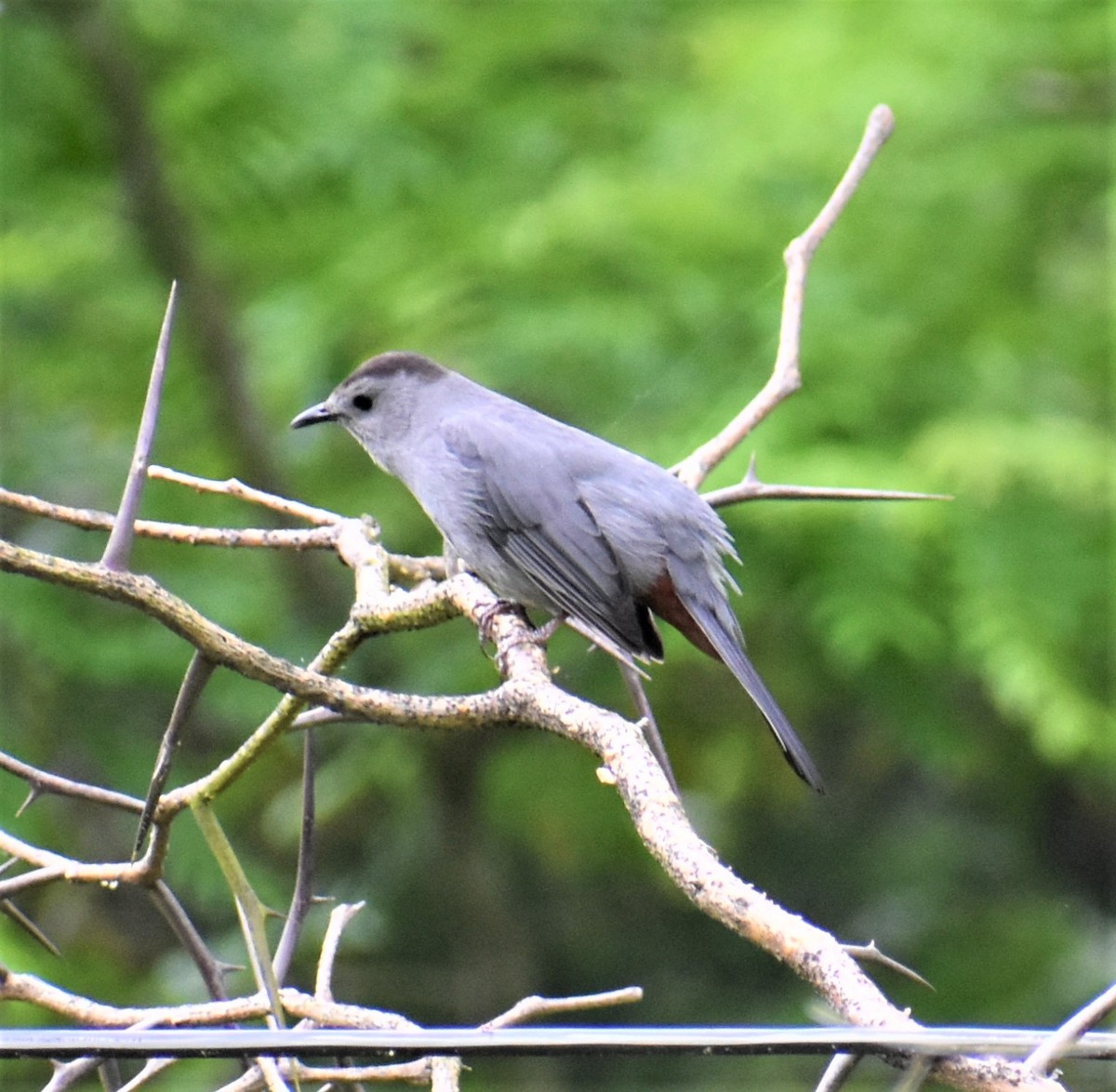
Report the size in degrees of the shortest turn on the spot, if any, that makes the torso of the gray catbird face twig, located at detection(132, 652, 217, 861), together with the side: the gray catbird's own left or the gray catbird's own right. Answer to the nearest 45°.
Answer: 0° — it already faces it

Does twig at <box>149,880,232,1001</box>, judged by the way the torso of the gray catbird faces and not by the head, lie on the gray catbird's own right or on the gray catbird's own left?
on the gray catbird's own left

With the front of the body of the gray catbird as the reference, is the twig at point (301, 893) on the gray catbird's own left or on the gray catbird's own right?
on the gray catbird's own left

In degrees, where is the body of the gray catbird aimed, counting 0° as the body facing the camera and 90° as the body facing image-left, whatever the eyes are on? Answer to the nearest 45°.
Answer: approximately 90°

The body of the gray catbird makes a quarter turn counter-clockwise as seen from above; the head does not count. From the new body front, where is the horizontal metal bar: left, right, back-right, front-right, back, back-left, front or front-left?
front
